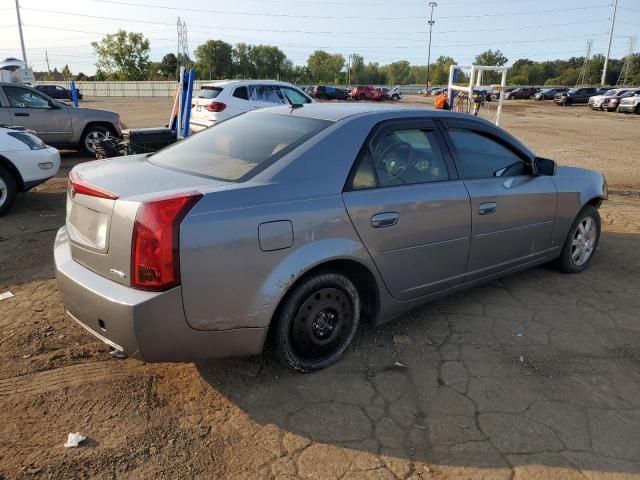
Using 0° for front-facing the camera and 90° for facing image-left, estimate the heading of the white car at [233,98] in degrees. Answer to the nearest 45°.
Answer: approximately 225°

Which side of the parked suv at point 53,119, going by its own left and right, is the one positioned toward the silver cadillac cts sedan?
right

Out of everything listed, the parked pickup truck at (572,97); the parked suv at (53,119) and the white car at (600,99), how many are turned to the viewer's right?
1

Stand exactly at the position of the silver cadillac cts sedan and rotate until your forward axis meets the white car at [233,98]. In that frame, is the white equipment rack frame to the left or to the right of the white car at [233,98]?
right

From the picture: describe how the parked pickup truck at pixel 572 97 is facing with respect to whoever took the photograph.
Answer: facing the viewer and to the left of the viewer

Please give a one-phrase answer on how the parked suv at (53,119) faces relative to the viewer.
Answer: facing to the right of the viewer

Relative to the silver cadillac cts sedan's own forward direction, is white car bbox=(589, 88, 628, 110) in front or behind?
in front

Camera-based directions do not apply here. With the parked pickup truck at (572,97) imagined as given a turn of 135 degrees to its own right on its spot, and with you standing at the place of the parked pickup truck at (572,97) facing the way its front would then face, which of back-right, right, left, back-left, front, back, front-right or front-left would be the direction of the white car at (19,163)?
back

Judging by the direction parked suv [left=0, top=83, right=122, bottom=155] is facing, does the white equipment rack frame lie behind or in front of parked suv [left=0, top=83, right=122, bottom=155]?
in front

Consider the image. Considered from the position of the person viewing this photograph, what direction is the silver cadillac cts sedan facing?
facing away from the viewer and to the right of the viewer

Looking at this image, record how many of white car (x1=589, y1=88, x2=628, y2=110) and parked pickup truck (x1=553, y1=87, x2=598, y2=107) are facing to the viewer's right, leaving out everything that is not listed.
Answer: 0

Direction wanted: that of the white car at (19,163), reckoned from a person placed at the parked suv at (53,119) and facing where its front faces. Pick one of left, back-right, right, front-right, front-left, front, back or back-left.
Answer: right

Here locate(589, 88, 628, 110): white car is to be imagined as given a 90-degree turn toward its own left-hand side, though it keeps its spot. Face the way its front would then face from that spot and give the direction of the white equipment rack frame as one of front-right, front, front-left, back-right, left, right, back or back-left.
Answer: front-right

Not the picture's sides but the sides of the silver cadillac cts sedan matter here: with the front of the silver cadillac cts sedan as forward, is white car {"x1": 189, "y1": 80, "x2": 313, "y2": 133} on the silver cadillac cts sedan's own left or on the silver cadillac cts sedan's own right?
on the silver cadillac cts sedan's own left

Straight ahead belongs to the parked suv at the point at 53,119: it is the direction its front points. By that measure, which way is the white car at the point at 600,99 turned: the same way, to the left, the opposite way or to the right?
the opposite way

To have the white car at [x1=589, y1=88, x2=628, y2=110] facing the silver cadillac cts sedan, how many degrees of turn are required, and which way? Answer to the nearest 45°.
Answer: approximately 45° to its left
